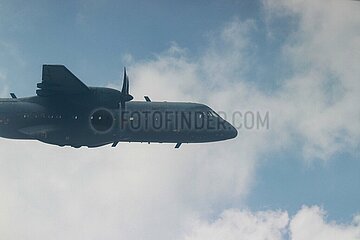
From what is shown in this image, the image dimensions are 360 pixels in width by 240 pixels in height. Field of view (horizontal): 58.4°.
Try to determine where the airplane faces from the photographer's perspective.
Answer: facing to the right of the viewer
